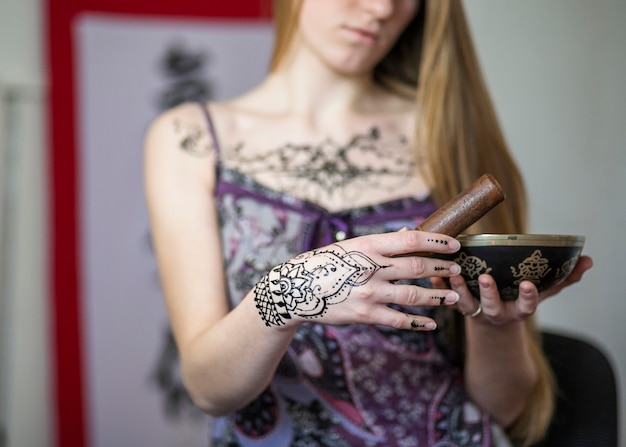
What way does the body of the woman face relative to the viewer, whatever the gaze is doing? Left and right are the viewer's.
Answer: facing the viewer

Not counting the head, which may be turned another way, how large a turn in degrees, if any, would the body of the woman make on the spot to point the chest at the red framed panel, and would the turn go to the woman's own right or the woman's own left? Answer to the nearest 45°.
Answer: approximately 135° to the woman's own right

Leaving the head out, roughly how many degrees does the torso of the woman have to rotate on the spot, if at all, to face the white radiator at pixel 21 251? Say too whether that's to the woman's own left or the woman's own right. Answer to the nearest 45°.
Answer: approximately 135° to the woman's own right

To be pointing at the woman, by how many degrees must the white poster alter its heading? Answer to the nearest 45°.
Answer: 0° — it already faces them

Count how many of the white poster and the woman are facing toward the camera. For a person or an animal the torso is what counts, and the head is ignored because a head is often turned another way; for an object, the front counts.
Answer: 2

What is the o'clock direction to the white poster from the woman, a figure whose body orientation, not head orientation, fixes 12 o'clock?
The white poster is roughly at 5 o'clock from the woman.

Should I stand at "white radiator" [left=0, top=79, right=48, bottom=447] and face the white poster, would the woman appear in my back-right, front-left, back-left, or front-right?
front-right

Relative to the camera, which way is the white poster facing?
toward the camera
